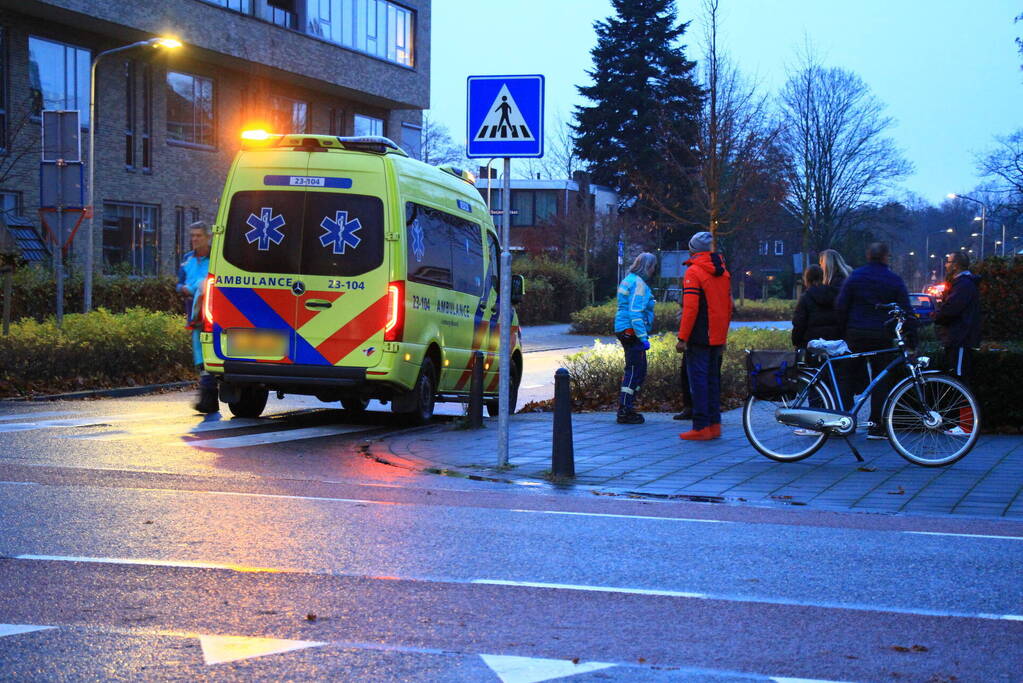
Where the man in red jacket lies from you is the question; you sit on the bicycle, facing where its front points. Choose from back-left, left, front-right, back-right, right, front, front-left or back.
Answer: back-left

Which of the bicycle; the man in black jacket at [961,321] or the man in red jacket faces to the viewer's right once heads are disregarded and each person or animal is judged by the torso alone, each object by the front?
the bicycle

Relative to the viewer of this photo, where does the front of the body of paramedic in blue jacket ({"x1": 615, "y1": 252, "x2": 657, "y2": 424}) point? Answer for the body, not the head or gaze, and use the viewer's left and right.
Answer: facing to the right of the viewer

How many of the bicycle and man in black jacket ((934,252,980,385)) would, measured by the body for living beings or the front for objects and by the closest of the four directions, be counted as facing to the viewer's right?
1

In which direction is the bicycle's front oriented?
to the viewer's right

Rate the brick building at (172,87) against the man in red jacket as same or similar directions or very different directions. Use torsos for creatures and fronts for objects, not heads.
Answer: very different directions

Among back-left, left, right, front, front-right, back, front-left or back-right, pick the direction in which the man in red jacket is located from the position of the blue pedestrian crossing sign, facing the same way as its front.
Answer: back-left

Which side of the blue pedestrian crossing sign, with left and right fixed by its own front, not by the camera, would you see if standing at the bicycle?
left

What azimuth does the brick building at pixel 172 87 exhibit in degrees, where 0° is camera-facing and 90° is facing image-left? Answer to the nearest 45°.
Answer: approximately 315°

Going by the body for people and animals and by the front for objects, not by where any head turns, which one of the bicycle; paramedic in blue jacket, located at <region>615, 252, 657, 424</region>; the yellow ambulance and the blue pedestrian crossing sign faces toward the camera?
the blue pedestrian crossing sign

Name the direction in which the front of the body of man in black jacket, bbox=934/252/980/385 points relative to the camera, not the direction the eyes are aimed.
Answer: to the viewer's left

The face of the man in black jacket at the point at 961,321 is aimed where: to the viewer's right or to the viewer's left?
to the viewer's left

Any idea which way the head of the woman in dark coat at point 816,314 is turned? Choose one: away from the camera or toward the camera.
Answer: away from the camera
